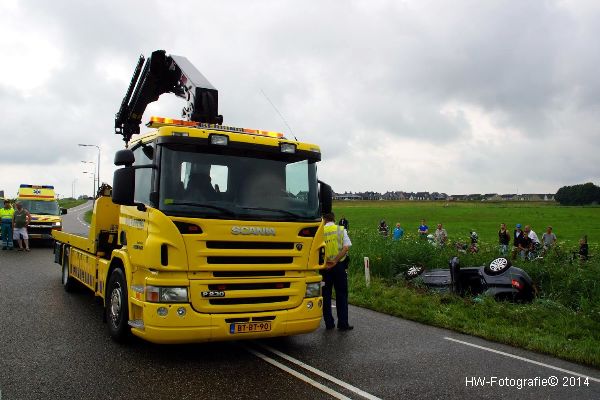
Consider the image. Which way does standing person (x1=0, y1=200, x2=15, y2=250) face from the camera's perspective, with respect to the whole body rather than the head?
toward the camera

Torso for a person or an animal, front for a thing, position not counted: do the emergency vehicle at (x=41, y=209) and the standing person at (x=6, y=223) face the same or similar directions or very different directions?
same or similar directions

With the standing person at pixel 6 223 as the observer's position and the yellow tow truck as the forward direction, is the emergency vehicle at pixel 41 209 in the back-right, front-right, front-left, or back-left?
back-left

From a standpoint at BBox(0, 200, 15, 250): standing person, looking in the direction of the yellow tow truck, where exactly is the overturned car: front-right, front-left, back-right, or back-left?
front-left

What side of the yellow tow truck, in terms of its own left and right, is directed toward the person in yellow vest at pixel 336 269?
left

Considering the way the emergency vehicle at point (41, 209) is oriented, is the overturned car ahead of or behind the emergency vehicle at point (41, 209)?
ahead

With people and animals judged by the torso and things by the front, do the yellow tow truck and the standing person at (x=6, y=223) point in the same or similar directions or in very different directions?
same or similar directions

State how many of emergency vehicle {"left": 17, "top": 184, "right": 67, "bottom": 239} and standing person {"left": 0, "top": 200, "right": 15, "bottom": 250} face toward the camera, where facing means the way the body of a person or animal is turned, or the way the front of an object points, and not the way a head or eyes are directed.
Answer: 2

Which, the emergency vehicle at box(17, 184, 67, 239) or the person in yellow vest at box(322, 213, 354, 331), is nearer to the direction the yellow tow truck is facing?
the person in yellow vest

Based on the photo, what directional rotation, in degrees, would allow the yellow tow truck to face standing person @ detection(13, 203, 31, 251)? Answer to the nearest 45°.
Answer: approximately 180°

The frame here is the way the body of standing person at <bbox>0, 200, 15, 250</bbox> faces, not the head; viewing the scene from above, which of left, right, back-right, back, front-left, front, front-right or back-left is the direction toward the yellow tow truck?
front

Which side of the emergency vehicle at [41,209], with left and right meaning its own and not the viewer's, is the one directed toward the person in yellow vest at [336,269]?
front

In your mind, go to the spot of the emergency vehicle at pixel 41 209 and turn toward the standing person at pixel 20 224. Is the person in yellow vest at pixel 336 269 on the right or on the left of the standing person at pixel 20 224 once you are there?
left

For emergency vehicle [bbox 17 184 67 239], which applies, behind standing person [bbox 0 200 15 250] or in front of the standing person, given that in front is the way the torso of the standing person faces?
behind
